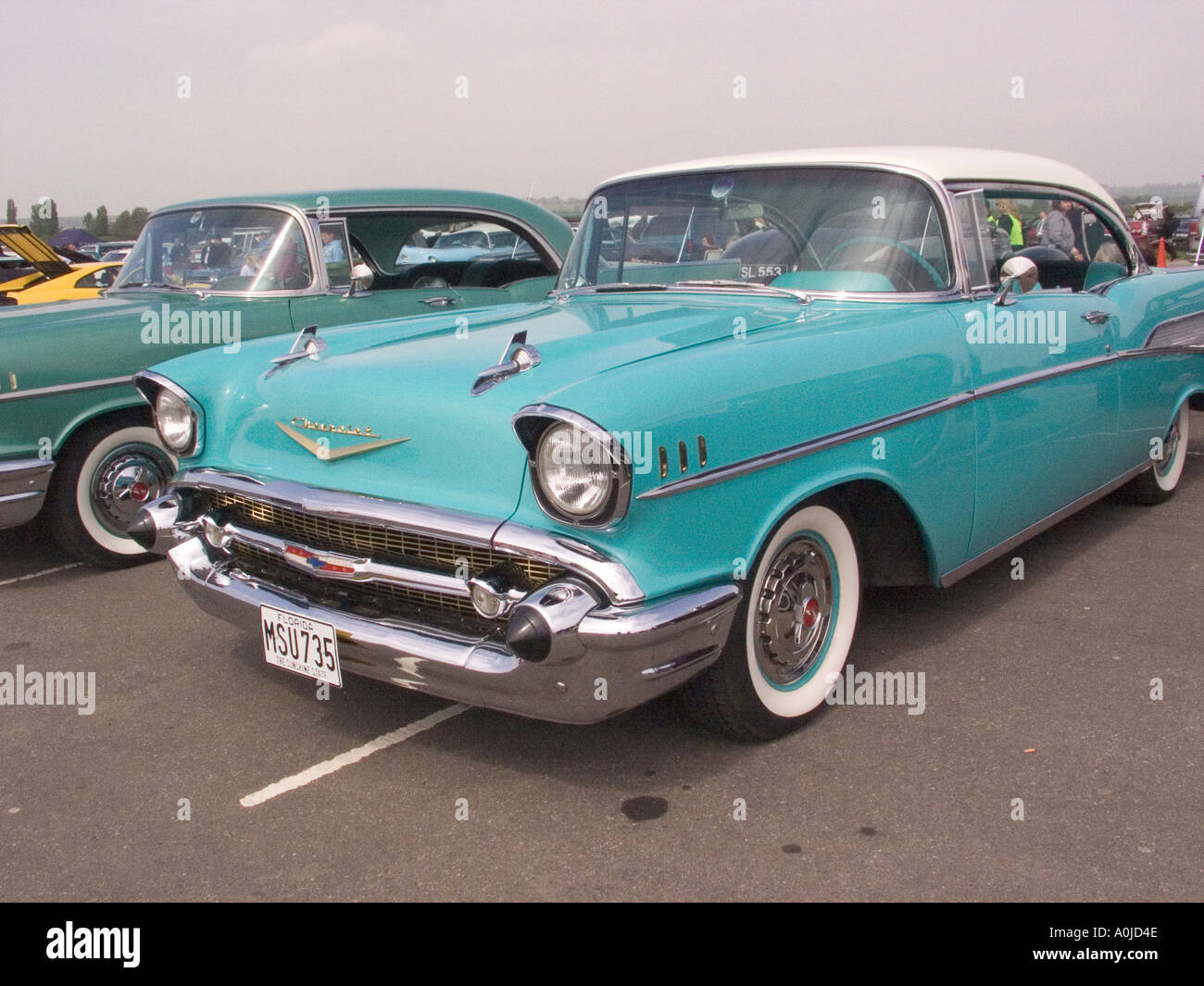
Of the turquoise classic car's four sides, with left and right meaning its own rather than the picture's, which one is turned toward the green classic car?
right

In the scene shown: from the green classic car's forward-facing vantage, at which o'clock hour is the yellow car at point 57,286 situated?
The yellow car is roughly at 4 o'clock from the green classic car.

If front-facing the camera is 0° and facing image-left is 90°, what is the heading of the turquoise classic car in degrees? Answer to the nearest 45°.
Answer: approximately 45°
